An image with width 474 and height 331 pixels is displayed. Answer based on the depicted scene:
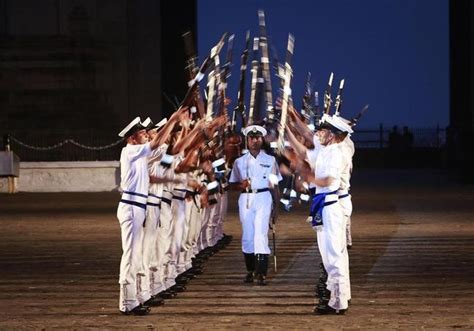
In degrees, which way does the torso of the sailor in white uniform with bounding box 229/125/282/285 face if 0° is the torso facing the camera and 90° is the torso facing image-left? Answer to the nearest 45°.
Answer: approximately 0°

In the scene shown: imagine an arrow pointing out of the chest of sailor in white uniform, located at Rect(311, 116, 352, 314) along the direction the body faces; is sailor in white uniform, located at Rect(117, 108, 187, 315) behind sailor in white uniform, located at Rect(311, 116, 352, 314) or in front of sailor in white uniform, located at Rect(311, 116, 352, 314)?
in front

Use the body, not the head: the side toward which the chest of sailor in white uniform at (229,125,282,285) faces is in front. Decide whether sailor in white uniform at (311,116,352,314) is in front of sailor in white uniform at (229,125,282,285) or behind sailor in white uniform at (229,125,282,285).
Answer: in front

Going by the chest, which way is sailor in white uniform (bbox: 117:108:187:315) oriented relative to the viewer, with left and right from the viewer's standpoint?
facing to the right of the viewer

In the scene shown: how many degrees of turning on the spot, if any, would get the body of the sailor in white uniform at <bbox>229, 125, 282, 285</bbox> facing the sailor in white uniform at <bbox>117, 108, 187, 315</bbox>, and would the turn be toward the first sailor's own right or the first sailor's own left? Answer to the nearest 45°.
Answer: approximately 45° to the first sailor's own right

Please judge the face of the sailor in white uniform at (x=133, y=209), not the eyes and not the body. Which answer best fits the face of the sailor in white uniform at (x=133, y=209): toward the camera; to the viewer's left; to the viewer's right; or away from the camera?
to the viewer's right

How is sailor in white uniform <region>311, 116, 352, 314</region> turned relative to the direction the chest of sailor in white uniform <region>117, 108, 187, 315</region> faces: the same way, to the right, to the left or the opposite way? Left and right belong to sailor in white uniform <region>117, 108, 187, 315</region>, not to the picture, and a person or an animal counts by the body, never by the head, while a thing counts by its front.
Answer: the opposite way

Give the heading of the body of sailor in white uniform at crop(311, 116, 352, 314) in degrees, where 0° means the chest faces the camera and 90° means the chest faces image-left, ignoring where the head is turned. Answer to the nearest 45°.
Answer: approximately 90°

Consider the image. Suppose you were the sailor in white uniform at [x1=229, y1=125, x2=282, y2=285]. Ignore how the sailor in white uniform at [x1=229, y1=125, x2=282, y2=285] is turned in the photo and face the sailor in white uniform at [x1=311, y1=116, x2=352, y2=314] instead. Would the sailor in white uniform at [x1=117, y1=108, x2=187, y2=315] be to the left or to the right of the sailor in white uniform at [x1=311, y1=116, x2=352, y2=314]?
right

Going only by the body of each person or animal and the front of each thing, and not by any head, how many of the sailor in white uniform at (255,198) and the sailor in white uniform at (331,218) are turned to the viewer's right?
0

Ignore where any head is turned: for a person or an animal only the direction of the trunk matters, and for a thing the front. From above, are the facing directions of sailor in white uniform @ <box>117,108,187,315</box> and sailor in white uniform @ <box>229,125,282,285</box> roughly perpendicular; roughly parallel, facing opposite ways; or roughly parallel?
roughly perpendicular
